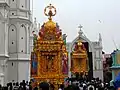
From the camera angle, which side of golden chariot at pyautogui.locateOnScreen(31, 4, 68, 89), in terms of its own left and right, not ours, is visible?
front

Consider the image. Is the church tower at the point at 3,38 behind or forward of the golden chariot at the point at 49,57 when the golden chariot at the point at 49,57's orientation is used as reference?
behind
